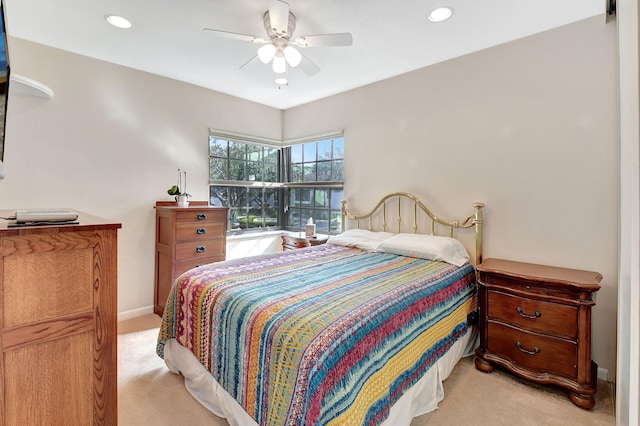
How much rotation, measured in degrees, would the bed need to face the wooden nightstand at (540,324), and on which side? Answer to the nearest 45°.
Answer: approximately 135° to its left

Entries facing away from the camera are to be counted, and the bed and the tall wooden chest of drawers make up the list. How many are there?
0

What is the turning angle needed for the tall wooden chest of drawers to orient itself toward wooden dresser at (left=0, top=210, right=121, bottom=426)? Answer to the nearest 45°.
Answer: approximately 45° to its right

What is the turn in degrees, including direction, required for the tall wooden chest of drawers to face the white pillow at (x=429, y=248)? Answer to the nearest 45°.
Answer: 0° — it already faces it

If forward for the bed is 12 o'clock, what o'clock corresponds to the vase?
The vase is roughly at 3 o'clock from the bed.

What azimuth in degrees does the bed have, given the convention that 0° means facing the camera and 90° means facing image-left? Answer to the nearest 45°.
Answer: approximately 45°

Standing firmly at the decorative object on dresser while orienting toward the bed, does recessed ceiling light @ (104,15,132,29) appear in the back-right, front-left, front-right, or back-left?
front-right

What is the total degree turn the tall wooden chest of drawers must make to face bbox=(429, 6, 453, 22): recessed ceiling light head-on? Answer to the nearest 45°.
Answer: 0° — it already faces it

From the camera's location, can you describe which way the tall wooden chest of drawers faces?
facing the viewer and to the right of the viewer

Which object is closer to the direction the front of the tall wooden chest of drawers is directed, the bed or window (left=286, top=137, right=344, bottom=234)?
the bed
